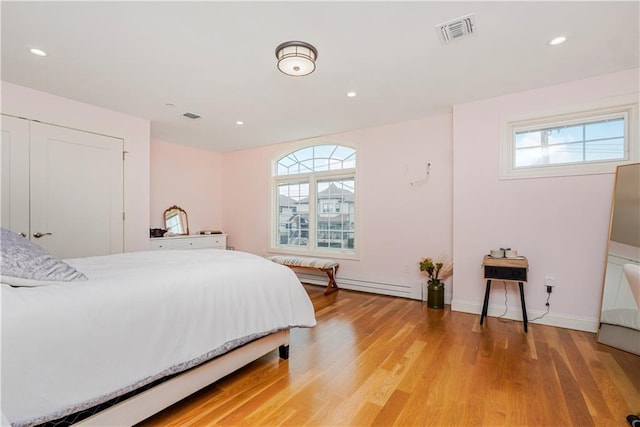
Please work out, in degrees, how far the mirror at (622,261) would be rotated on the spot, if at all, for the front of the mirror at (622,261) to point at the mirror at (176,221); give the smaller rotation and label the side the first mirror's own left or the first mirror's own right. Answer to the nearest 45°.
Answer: approximately 45° to the first mirror's own right

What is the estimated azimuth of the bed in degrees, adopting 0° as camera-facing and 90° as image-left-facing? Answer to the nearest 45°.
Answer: approximately 225°

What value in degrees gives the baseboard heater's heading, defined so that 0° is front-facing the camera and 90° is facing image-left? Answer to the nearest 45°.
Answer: approximately 45°

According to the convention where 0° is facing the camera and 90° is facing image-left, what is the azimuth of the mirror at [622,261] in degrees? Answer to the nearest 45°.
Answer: approximately 45°

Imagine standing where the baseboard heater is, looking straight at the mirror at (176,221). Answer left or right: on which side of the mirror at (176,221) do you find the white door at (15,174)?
left

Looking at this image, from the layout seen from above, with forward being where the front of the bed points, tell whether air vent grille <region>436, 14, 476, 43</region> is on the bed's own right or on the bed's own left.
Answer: on the bed's own right

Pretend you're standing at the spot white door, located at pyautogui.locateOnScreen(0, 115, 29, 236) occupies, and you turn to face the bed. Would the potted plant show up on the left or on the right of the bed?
left

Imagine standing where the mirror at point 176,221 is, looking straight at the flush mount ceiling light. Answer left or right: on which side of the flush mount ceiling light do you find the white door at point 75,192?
right
